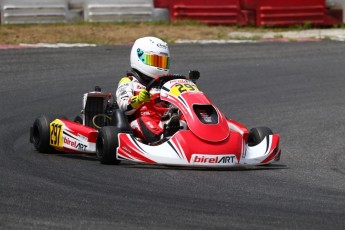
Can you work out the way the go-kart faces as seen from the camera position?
facing the viewer and to the right of the viewer

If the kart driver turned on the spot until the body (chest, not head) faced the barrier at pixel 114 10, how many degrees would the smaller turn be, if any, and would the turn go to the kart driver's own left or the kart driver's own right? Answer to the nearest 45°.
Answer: approximately 135° to the kart driver's own left

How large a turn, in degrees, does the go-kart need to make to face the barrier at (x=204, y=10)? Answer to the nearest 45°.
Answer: approximately 135° to its left

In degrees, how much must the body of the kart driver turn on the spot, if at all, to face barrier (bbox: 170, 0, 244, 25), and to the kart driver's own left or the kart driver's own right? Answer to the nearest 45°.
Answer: approximately 135° to the kart driver's own left

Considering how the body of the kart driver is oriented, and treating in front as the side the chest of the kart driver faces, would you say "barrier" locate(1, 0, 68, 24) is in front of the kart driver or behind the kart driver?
behind

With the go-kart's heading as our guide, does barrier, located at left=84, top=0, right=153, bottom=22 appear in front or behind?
behind

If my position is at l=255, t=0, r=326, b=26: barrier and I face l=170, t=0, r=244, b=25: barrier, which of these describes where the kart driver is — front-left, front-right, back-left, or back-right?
front-left

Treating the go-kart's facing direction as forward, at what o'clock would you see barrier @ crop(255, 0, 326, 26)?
The barrier is roughly at 8 o'clock from the go-kart.

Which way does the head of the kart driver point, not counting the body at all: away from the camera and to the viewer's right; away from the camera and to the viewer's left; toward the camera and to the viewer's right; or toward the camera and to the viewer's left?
toward the camera and to the viewer's right
